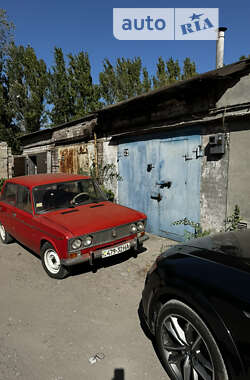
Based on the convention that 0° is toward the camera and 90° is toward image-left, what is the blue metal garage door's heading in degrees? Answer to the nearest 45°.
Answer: approximately 45°

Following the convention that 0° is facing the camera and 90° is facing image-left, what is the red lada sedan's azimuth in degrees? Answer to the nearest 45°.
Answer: approximately 315°

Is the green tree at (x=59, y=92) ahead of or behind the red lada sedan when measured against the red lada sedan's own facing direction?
behind

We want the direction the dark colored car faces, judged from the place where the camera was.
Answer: facing away from the viewer and to the left of the viewer

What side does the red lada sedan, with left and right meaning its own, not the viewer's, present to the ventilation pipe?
left

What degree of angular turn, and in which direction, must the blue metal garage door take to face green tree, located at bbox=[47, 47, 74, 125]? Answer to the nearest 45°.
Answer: approximately 90° to its right

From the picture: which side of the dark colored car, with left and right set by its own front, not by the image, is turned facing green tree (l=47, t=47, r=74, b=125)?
front

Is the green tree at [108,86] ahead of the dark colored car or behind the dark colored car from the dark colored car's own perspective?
ahead

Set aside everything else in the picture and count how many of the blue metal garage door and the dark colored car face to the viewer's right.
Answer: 0

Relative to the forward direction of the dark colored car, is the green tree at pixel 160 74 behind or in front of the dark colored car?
in front

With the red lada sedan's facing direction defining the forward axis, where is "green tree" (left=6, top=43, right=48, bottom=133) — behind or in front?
behind
